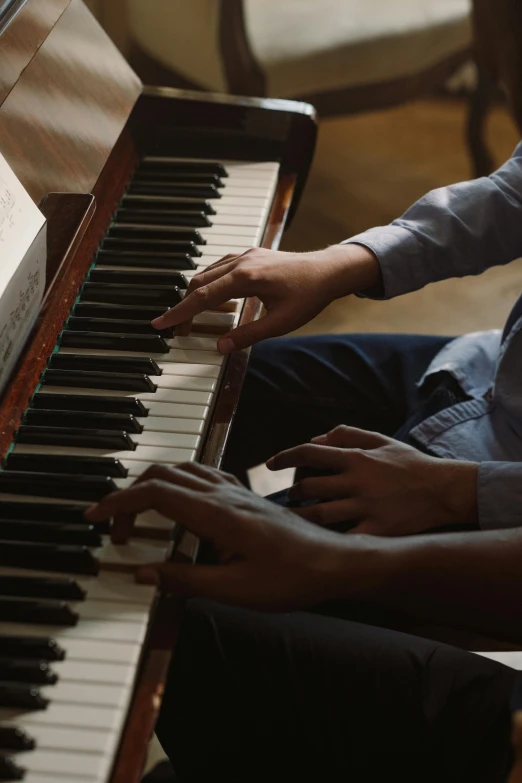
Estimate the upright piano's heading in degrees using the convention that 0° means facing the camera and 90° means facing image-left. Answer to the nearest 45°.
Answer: approximately 270°
